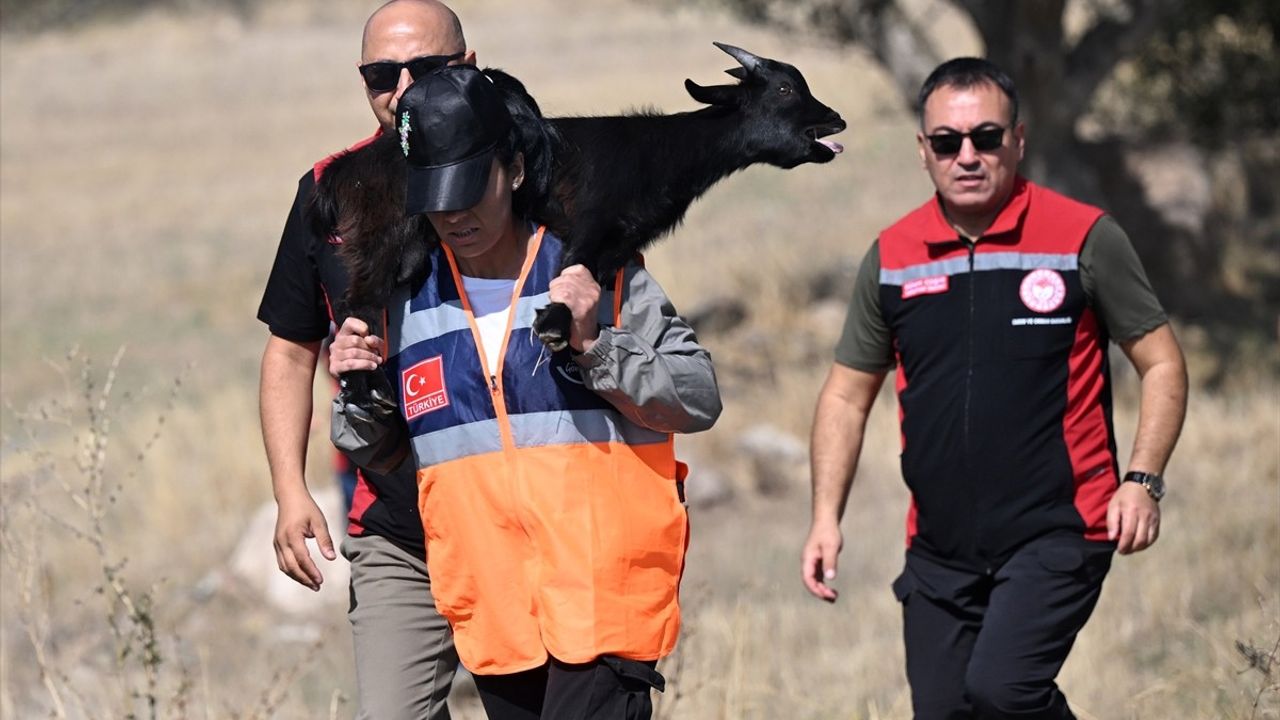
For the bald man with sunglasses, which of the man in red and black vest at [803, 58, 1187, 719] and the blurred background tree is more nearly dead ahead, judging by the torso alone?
the man in red and black vest

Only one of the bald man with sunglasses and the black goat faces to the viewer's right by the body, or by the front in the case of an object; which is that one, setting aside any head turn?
the black goat

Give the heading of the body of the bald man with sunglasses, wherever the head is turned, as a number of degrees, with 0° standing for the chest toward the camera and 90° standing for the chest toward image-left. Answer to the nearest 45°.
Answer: approximately 0°

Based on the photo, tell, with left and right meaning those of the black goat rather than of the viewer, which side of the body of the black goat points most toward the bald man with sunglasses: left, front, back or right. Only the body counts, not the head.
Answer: back

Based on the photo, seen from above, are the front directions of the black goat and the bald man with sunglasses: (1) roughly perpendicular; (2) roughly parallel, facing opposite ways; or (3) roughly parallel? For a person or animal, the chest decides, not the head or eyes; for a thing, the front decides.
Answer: roughly perpendicular

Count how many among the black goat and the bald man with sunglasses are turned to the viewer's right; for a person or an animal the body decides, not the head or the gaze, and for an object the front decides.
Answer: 1

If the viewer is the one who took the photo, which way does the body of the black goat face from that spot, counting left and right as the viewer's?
facing to the right of the viewer

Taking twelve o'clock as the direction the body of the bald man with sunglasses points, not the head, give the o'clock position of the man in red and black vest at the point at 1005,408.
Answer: The man in red and black vest is roughly at 9 o'clock from the bald man with sunglasses.

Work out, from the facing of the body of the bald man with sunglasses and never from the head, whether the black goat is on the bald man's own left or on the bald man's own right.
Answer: on the bald man's own left

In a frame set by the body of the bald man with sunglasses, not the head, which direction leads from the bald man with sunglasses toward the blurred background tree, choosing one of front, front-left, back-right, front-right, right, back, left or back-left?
back-left
